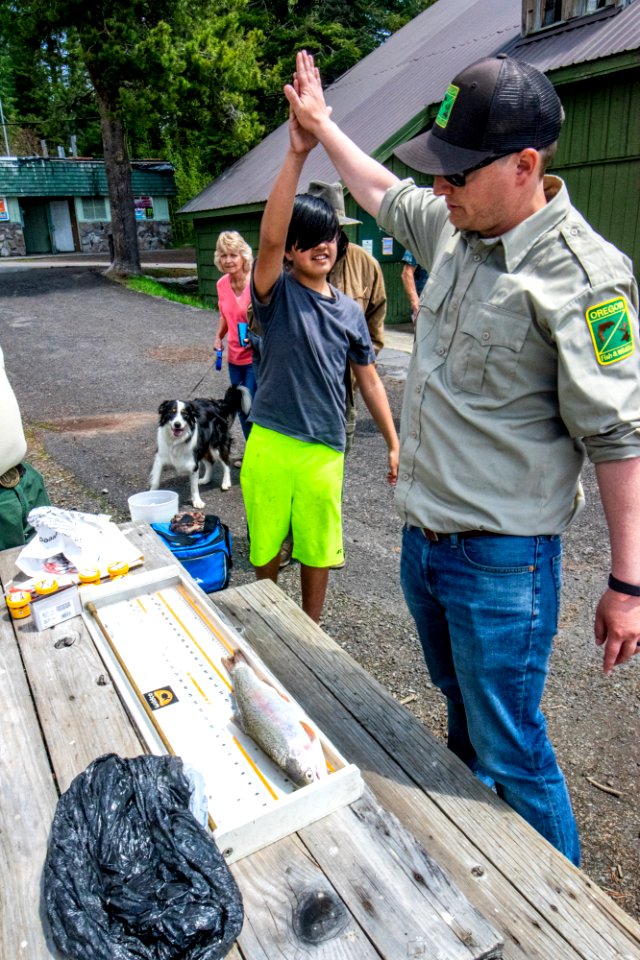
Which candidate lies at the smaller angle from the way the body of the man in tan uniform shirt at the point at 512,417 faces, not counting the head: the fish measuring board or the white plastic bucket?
the fish measuring board

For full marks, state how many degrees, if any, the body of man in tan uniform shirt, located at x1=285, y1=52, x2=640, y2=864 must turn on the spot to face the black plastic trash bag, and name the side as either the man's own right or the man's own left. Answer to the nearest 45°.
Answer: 0° — they already face it

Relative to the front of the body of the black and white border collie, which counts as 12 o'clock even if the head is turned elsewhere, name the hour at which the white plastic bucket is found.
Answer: The white plastic bucket is roughly at 11 o'clock from the black and white border collie.

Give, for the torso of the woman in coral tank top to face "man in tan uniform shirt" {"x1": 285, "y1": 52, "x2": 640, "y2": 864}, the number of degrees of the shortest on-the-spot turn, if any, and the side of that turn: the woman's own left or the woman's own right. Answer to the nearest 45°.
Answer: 0° — they already face them

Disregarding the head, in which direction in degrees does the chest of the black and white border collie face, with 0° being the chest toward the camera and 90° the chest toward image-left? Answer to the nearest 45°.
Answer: approximately 45°
